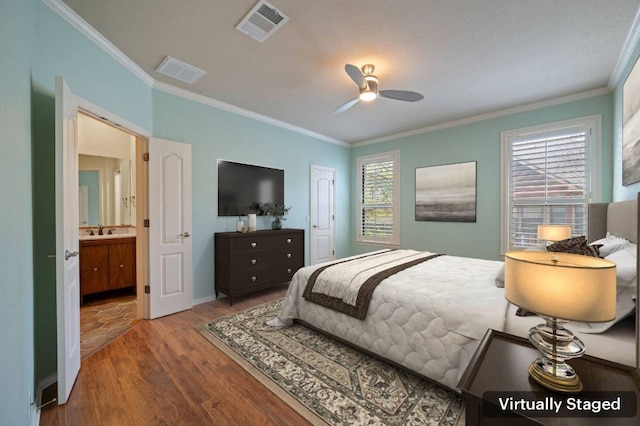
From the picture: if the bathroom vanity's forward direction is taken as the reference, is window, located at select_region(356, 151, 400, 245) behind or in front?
in front

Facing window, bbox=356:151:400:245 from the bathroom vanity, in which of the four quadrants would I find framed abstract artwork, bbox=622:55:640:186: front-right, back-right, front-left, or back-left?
front-right

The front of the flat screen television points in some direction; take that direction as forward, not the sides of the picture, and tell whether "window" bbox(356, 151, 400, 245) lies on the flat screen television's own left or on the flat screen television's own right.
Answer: on the flat screen television's own left

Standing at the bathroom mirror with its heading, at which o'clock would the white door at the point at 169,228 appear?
The white door is roughly at 11 o'clock from the bathroom mirror.

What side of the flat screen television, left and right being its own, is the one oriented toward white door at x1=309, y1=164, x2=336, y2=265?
left

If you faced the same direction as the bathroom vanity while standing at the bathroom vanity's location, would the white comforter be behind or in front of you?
in front

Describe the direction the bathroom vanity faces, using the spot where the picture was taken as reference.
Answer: facing the viewer and to the right of the viewer

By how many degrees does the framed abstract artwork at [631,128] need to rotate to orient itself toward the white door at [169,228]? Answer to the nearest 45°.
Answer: approximately 45° to its left

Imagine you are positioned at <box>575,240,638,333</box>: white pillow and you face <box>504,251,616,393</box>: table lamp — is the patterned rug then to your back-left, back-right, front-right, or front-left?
front-right

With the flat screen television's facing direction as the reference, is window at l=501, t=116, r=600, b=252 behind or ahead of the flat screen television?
ahead

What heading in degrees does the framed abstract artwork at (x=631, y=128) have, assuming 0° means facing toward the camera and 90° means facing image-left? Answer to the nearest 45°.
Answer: approximately 90°

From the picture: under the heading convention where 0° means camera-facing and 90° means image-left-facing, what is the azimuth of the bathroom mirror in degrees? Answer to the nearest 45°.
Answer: approximately 315°

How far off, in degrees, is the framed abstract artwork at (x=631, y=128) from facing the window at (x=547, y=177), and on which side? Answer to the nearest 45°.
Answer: approximately 45° to its right
